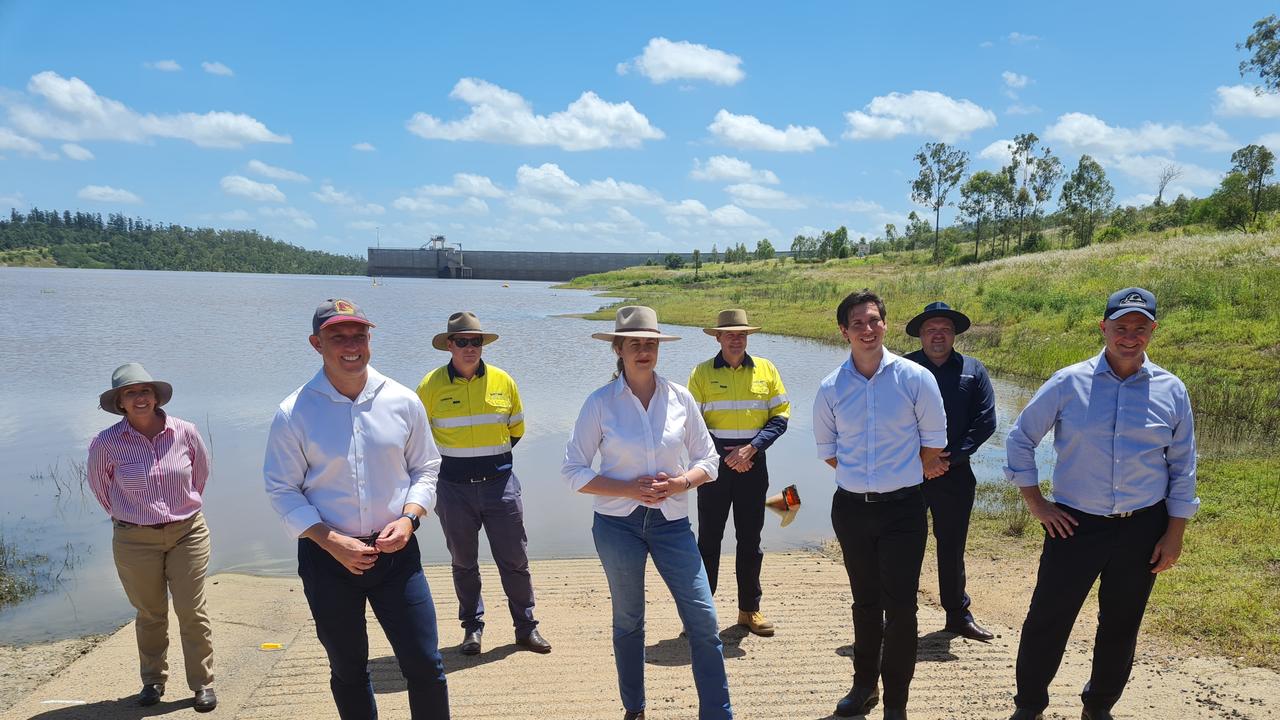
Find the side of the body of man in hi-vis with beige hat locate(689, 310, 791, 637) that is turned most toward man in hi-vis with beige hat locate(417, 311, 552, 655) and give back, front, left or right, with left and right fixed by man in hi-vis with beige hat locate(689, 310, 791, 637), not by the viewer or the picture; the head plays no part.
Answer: right

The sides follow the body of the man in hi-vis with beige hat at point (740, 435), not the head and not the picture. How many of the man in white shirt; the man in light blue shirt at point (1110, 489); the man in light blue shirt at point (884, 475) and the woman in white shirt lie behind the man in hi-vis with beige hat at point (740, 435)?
0

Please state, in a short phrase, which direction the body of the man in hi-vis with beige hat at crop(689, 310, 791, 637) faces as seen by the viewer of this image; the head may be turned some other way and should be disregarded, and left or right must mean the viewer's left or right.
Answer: facing the viewer

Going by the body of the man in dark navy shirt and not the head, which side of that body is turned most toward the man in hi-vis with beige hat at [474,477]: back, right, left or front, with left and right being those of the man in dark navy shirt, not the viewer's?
right

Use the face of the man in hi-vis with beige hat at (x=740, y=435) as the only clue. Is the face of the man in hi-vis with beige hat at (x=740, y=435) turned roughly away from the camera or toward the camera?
toward the camera

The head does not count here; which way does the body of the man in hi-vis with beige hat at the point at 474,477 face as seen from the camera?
toward the camera

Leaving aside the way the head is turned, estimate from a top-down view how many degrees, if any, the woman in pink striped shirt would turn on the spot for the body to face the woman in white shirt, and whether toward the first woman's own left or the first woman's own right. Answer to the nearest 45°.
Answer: approximately 45° to the first woman's own left

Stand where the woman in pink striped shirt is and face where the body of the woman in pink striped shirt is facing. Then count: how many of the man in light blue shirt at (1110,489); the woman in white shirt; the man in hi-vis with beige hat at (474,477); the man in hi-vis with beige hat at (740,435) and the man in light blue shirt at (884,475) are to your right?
0

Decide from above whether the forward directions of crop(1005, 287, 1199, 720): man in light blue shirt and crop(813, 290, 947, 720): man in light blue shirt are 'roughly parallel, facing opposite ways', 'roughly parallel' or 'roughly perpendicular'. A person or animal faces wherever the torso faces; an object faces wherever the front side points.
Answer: roughly parallel

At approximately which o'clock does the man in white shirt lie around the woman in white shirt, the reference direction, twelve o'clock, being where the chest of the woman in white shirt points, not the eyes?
The man in white shirt is roughly at 2 o'clock from the woman in white shirt.

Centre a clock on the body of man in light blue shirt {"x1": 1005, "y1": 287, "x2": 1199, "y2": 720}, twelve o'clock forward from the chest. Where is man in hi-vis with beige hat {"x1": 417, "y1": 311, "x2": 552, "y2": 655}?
The man in hi-vis with beige hat is roughly at 3 o'clock from the man in light blue shirt.

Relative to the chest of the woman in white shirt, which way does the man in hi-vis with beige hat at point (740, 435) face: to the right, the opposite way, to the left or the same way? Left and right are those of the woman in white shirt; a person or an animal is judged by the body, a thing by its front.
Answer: the same way

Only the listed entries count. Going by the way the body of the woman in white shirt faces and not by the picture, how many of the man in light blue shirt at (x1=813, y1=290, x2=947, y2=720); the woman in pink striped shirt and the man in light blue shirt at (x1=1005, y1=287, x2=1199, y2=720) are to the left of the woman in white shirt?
2

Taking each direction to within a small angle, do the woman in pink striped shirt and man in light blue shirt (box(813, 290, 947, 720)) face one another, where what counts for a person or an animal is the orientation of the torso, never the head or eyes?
no

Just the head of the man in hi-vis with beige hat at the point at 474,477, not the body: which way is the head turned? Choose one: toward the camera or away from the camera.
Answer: toward the camera

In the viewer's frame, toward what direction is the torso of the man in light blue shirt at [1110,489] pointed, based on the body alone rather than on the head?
toward the camera

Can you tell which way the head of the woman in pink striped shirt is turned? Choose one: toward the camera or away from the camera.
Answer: toward the camera

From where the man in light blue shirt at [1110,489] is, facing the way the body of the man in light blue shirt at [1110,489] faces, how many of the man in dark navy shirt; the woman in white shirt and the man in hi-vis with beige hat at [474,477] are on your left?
0

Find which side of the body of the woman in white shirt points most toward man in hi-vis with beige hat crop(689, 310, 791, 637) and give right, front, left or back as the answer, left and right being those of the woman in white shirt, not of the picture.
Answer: back

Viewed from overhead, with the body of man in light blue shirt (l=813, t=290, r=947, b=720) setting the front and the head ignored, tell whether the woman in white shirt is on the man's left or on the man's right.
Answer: on the man's right

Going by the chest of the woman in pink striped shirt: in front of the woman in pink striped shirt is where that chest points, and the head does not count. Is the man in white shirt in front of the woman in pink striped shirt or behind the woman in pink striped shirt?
in front
